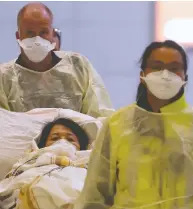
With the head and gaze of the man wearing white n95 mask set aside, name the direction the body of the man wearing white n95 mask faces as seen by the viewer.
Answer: toward the camera

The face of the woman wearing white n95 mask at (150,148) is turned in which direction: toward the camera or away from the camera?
toward the camera

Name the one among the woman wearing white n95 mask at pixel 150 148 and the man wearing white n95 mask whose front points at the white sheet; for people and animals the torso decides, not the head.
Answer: the man wearing white n95 mask

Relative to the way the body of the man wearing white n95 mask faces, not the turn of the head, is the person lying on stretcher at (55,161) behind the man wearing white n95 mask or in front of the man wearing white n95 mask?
in front

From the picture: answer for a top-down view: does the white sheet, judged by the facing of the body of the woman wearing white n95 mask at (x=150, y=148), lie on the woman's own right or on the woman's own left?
on the woman's own right

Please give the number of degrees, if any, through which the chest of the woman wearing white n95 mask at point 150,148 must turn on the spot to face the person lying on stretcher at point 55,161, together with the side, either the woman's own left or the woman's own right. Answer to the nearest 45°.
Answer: approximately 135° to the woman's own right

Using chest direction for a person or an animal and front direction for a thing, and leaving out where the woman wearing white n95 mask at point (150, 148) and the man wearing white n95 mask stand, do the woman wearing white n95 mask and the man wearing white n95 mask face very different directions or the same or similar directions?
same or similar directions

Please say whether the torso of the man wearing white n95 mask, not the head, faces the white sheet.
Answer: yes

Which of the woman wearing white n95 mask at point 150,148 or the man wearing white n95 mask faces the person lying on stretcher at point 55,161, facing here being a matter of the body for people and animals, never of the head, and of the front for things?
the man wearing white n95 mask

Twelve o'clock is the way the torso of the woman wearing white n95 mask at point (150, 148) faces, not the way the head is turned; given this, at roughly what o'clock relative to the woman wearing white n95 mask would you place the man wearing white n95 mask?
The man wearing white n95 mask is roughly at 5 o'clock from the woman wearing white n95 mask.

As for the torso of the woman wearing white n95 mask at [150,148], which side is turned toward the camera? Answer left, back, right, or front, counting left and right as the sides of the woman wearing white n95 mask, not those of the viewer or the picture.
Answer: front

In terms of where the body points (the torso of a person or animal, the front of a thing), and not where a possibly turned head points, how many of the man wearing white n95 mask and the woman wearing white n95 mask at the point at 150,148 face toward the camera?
2
